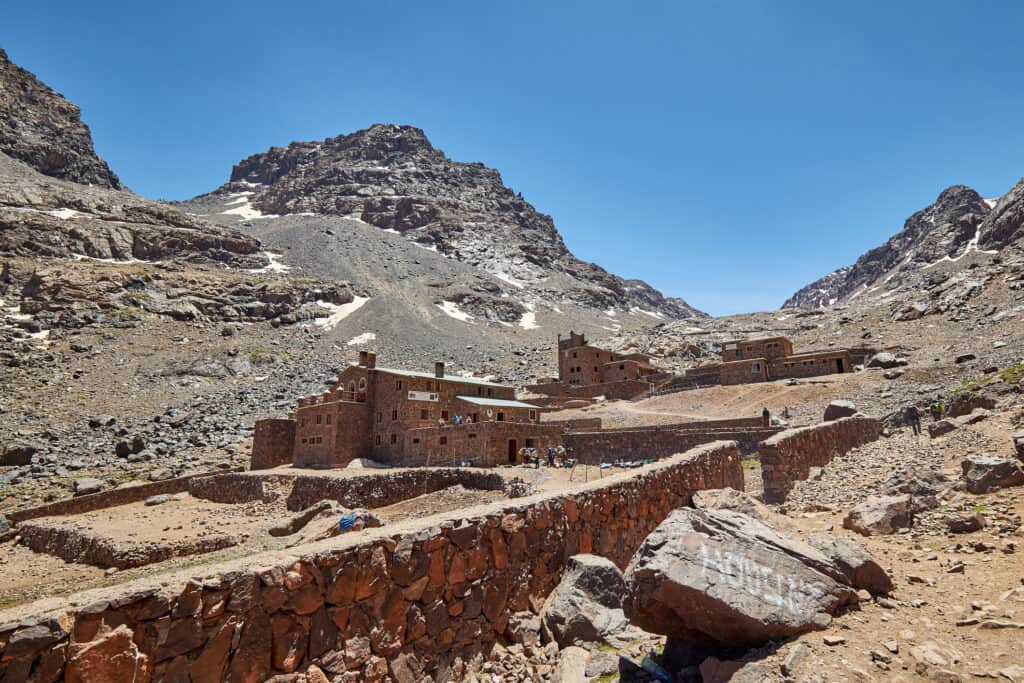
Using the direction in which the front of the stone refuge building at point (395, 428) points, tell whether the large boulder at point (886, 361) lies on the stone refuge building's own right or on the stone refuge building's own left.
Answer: on the stone refuge building's own left

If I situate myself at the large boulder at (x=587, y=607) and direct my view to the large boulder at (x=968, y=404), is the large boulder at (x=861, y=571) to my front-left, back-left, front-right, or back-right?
front-right

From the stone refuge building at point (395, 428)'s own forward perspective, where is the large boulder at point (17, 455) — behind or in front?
behind

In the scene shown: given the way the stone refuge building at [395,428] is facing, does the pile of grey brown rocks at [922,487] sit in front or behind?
in front

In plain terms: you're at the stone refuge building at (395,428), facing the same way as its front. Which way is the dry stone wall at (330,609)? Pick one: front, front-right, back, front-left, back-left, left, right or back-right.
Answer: front-right

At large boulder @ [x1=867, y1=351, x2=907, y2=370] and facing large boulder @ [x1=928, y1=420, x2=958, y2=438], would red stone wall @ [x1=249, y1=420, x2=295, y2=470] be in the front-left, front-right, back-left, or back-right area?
front-right

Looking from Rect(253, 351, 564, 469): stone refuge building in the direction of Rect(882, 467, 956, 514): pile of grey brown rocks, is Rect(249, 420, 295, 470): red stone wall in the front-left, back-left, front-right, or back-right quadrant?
back-right

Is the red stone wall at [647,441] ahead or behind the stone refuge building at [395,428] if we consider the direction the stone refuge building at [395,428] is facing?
ahead

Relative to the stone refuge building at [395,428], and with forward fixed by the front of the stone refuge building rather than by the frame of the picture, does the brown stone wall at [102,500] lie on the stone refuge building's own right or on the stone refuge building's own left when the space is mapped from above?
on the stone refuge building's own right

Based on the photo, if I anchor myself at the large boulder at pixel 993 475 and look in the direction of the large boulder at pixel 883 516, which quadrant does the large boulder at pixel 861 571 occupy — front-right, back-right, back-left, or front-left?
front-left

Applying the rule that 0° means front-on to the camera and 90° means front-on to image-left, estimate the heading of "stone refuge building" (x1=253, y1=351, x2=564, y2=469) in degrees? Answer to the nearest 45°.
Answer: approximately 315°

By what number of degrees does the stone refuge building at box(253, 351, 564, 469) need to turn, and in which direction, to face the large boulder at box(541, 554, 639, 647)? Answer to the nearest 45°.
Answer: approximately 45° to its right

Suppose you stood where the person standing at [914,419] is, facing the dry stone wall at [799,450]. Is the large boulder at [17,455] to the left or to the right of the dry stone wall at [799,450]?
right

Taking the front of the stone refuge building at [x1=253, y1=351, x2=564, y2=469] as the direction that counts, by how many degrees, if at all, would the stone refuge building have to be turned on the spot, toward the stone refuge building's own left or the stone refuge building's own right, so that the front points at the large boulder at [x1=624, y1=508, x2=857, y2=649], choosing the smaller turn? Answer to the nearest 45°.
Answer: approximately 45° to the stone refuge building's own right

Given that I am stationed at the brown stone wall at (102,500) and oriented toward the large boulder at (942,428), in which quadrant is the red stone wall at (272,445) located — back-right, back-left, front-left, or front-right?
front-left
